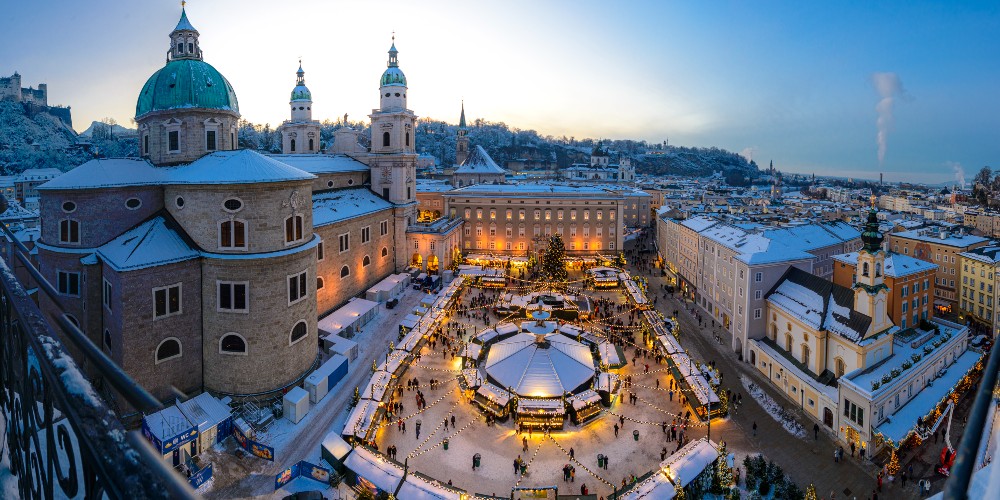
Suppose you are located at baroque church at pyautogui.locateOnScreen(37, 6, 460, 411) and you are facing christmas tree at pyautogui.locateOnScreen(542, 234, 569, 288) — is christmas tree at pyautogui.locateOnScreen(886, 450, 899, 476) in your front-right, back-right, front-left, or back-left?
front-right

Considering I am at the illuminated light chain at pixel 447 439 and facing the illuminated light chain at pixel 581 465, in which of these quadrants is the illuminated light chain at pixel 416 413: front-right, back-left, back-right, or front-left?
back-left

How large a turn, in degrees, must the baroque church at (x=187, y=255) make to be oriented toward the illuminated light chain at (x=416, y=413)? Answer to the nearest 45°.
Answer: approximately 135° to its right

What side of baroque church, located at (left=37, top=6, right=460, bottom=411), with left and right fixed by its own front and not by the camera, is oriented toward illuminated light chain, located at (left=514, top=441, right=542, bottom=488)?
right

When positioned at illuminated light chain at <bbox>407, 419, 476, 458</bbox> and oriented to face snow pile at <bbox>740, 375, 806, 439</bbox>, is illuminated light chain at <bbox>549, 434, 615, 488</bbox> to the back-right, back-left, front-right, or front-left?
front-right

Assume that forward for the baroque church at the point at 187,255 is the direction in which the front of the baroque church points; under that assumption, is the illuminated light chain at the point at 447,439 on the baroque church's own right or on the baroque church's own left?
on the baroque church's own right

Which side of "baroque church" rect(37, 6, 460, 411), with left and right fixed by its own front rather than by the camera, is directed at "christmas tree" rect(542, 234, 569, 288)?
right

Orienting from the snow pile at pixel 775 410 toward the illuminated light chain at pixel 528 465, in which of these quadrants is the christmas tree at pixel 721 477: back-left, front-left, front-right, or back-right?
front-left

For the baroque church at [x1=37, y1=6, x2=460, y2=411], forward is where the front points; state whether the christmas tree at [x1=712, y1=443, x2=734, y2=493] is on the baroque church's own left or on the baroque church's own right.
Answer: on the baroque church's own right

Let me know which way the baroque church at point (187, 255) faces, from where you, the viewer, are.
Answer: facing away from the viewer and to the right of the viewer

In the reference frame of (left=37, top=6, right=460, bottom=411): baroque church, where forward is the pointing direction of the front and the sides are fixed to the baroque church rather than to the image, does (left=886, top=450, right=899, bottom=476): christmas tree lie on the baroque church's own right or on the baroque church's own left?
on the baroque church's own right
